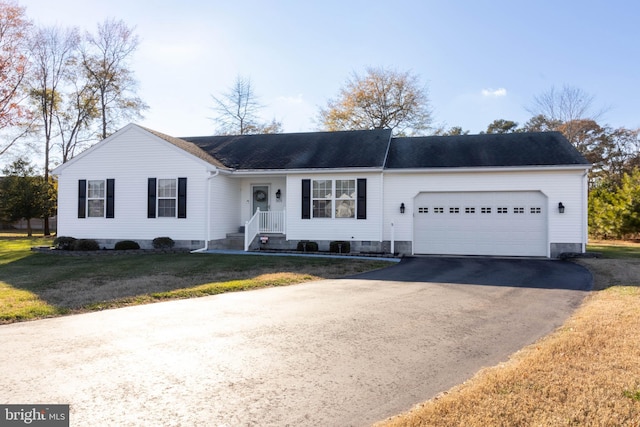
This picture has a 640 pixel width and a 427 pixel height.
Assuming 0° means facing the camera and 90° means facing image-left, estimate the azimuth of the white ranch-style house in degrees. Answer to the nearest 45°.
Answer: approximately 0°

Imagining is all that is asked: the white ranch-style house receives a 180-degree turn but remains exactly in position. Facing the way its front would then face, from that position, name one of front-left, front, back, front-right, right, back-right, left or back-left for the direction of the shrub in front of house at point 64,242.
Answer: left

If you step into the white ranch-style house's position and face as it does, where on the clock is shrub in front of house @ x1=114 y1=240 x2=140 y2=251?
The shrub in front of house is roughly at 3 o'clock from the white ranch-style house.

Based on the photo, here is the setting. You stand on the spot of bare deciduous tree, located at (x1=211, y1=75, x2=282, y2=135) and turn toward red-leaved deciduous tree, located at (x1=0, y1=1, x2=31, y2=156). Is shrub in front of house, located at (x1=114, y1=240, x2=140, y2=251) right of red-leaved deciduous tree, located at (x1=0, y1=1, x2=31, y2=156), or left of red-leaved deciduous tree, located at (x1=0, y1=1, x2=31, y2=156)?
left
